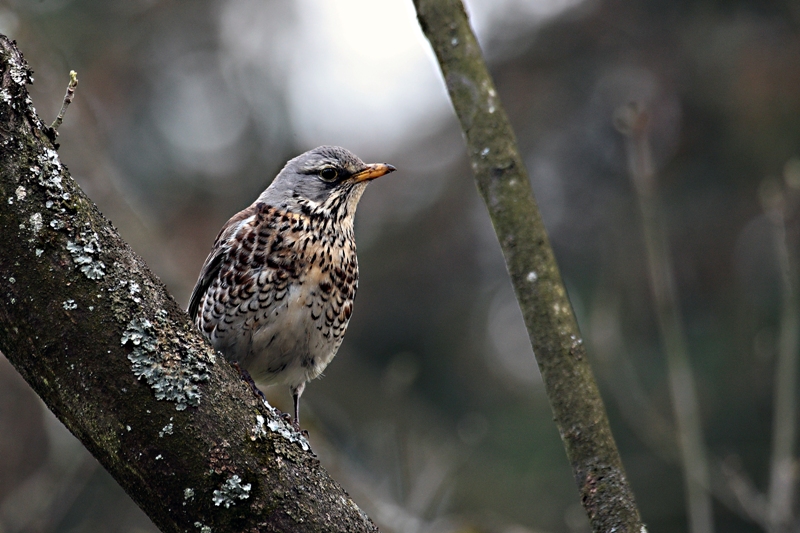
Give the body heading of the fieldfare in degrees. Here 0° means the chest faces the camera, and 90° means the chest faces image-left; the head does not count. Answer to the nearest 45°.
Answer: approximately 315°

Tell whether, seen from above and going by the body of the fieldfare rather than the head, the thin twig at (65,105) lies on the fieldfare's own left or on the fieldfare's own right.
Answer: on the fieldfare's own right
